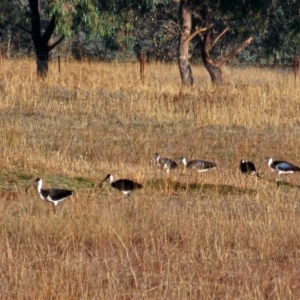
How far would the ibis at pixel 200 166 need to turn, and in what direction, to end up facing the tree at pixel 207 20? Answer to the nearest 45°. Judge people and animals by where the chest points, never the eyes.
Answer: approximately 90° to its right

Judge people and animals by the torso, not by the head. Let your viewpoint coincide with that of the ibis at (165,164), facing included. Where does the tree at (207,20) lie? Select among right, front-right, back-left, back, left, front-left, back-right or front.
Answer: right

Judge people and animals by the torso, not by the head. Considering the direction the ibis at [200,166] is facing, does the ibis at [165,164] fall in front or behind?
in front

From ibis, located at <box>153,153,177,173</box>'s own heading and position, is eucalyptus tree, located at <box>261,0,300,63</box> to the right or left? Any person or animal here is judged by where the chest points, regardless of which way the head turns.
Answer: on its right

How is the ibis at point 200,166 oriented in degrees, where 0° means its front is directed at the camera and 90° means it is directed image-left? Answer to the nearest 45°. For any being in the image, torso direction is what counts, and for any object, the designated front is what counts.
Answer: approximately 90°

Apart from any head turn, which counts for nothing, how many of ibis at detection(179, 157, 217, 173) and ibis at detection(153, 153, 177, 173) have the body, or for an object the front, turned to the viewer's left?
2

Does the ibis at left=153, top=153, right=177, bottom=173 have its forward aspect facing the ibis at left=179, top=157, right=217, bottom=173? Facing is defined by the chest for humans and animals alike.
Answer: no

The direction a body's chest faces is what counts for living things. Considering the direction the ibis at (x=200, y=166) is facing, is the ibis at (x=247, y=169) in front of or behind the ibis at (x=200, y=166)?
behind

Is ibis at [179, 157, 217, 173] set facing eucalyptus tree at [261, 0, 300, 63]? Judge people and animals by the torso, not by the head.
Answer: no

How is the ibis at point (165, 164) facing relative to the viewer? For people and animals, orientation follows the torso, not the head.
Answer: to the viewer's left

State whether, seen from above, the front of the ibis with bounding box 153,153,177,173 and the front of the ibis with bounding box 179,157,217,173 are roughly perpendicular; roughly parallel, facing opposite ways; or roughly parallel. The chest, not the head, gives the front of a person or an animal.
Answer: roughly parallel
